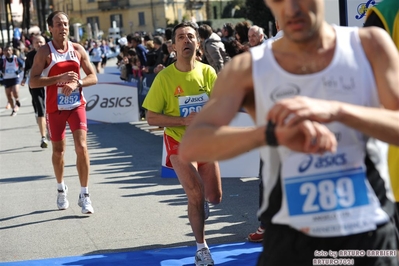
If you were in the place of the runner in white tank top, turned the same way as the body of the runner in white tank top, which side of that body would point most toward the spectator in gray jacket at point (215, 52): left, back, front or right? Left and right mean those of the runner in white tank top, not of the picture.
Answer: back

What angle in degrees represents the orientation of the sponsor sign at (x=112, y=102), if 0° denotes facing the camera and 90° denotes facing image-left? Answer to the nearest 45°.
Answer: approximately 0°

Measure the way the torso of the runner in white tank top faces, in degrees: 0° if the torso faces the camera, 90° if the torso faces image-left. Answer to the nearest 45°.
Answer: approximately 0°

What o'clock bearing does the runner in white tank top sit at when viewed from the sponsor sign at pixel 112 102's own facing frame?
The runner in white tank top is roughly at 12 o'clock from the sponsor sign.

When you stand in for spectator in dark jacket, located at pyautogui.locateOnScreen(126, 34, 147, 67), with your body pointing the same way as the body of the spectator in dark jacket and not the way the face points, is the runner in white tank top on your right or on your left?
on your left

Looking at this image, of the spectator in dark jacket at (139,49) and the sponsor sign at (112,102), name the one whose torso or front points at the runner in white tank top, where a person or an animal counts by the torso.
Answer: the sponsor sign
